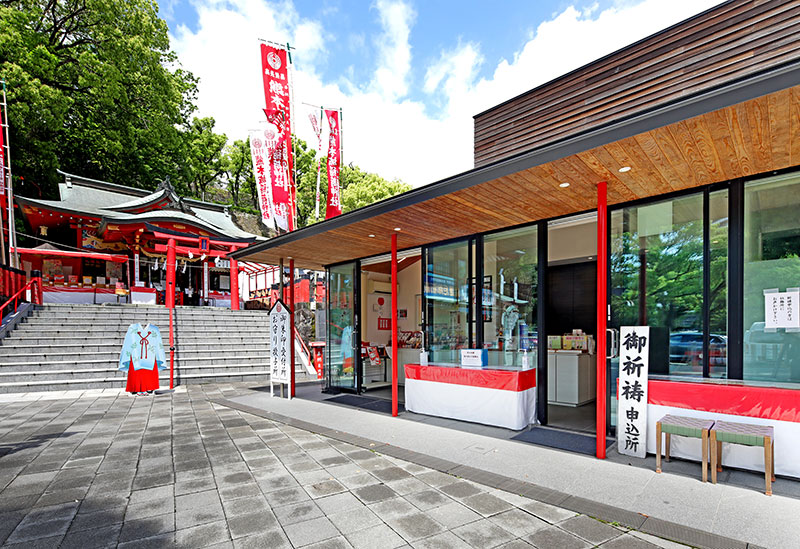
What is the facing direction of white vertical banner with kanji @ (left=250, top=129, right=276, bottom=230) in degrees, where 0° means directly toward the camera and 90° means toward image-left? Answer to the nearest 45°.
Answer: approximately 0°

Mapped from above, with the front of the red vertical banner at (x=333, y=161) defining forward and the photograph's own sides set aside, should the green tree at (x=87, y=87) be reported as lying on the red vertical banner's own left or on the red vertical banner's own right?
on the red vertical banner's own right

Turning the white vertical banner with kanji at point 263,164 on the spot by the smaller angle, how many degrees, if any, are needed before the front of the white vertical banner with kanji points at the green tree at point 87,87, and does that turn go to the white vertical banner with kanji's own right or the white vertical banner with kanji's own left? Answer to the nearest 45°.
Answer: approximately 135° to the white vertical banner with kanji's own right

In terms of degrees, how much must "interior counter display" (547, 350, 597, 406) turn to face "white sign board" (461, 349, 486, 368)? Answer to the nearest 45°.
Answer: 0° — it already faces it

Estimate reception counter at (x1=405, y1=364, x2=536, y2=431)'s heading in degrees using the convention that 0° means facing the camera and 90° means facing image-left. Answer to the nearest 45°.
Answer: approximately 45°
